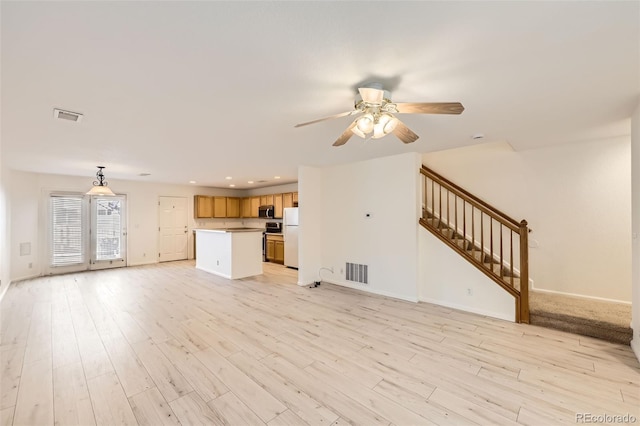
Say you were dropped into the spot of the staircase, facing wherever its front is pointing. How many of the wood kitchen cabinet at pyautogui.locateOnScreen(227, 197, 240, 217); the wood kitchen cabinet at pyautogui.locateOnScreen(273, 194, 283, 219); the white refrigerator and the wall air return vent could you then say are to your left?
0

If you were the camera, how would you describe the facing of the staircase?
facing the viewer and to the right of the viewer

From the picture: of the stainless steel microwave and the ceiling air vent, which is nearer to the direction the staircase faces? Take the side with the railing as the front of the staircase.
the ceiling air vent

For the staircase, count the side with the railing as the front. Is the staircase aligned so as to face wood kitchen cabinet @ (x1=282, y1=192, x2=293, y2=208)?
no

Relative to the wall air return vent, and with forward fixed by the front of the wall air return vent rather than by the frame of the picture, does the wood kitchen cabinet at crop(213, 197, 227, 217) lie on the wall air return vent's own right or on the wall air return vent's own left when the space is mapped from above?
on the wall air return vent's own right

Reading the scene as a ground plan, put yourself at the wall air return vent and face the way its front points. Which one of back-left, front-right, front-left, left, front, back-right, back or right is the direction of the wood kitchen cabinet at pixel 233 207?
right

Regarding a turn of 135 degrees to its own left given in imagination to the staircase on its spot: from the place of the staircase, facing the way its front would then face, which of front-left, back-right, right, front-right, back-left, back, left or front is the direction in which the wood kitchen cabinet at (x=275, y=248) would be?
left

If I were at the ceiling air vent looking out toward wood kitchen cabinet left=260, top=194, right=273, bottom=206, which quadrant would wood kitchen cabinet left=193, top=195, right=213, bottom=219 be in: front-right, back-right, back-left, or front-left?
front-left

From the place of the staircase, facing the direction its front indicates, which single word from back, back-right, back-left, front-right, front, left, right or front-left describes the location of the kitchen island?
back-right

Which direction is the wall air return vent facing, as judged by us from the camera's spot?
facing the viewer and to the left of the viewer

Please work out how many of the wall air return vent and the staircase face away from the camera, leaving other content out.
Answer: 0

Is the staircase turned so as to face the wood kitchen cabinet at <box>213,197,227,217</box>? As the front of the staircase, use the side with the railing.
no

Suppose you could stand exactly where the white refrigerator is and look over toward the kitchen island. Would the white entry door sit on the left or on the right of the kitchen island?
right

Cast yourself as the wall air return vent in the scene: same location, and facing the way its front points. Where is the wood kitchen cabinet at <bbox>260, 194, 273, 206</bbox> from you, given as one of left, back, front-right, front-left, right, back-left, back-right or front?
right

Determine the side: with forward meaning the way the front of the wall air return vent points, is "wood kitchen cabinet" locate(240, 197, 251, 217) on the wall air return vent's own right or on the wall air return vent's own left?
on the wall air return vent's own right

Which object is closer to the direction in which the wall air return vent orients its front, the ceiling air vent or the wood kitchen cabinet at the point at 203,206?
the ceiling air vent

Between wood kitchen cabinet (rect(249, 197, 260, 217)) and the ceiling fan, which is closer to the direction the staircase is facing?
the ceiling fan

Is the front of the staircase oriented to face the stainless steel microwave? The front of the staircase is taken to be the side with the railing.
no
